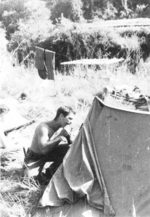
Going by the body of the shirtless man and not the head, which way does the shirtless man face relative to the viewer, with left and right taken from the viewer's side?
facing to the right of the viewer

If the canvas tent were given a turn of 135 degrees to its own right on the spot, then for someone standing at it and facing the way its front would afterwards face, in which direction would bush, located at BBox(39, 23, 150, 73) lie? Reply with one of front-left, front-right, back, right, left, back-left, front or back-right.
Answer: front

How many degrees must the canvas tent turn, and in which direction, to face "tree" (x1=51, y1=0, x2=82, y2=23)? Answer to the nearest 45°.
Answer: approximately 135° to its right

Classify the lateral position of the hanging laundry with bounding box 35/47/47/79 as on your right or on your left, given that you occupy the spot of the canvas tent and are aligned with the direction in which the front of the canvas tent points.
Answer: on your right

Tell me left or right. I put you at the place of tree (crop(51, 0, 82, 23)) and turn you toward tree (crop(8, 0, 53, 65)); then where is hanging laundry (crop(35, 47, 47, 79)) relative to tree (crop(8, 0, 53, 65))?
left

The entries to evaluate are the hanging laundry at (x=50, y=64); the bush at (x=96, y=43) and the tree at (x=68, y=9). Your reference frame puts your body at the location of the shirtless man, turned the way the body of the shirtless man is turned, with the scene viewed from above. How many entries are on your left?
3

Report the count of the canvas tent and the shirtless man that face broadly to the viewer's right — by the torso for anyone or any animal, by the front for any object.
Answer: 1

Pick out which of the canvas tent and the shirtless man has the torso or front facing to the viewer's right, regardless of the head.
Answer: the shirtless man

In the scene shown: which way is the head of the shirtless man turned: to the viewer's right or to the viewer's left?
to the viewer's right

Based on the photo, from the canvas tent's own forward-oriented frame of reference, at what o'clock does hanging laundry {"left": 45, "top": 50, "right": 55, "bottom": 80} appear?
The hanging laundry is roughly at 4 o'clock from the canvas tent.

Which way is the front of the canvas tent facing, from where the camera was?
facing the viewer and to the left of the viewer

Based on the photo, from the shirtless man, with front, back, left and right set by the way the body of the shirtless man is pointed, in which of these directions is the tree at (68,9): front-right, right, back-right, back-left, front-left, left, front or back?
left

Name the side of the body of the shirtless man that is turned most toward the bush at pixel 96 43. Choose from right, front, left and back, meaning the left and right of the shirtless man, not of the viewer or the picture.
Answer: left
